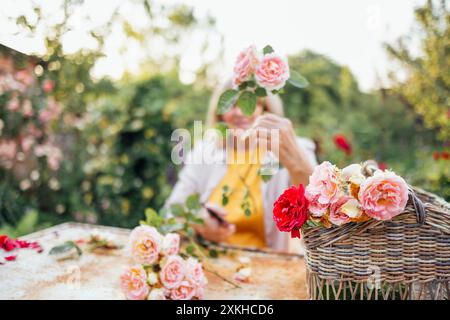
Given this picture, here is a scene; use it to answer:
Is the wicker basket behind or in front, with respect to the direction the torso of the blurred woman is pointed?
in front

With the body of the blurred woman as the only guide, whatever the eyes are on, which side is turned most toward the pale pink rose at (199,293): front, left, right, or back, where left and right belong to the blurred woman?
front

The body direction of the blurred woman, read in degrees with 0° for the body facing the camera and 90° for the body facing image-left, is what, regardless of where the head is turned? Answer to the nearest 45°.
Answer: approximately 0°

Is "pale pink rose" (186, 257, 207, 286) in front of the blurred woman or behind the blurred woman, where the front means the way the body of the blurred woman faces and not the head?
in front

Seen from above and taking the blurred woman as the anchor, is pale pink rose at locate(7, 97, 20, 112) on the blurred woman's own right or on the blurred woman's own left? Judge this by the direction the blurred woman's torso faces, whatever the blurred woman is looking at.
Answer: on the blurred woman's own right

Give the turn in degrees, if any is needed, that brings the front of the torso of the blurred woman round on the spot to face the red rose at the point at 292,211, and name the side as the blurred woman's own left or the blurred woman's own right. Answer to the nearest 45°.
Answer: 0° — they already face it

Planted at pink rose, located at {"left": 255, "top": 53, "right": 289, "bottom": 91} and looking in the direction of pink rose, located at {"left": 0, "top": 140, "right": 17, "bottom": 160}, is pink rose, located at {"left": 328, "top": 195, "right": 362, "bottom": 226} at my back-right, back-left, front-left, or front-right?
back-left

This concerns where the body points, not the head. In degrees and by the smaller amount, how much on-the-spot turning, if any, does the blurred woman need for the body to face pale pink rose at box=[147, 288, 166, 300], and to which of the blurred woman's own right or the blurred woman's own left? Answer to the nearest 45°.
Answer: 0° — they already face it

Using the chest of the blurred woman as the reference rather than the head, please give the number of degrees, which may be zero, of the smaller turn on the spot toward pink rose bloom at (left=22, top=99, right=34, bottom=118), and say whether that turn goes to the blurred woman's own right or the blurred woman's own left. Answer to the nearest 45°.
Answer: approximately 135° to the blurred woman's own right

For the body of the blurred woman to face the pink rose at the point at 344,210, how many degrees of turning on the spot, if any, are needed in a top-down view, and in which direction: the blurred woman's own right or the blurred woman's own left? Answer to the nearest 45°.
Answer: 0° — they already face it
